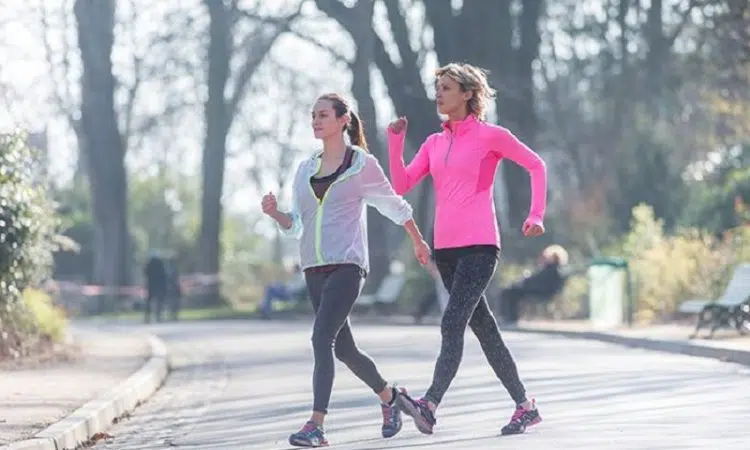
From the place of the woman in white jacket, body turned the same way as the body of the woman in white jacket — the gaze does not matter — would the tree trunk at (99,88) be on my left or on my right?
on my right

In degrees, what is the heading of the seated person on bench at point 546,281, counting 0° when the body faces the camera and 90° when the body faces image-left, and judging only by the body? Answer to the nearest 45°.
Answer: approximately 90°

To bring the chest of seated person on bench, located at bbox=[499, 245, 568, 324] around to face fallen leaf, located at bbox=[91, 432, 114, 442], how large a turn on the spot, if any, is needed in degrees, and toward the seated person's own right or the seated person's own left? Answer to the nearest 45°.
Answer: approximately 90° to the seated person's own left

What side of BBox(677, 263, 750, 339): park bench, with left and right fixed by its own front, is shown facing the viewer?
left
